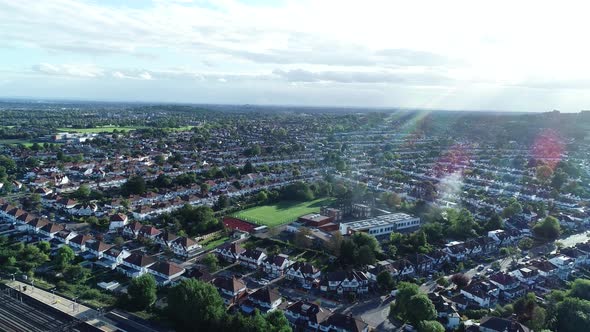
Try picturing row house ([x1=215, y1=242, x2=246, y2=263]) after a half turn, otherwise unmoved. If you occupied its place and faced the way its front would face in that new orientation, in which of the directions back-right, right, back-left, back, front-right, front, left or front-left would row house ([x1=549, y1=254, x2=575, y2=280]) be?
front-right

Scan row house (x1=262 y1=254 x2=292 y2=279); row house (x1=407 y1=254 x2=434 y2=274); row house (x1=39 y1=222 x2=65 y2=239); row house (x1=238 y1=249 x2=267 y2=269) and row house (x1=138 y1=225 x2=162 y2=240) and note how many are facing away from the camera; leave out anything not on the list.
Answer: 0

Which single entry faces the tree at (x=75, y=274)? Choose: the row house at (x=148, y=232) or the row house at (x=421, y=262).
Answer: the row house at (x=148, y=232)

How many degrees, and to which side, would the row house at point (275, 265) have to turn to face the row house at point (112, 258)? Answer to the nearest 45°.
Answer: approximately 45° to its right

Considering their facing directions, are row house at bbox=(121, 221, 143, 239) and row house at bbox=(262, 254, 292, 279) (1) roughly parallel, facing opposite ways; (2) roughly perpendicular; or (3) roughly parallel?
roughly parallel

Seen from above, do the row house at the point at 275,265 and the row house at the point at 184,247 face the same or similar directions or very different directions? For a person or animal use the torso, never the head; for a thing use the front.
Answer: same or similar directions

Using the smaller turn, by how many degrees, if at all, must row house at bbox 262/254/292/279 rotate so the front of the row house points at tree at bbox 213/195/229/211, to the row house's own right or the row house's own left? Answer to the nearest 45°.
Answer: approximately 135° to the row house's own right

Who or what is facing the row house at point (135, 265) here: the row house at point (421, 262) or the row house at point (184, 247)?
the row house at point (184, 247)

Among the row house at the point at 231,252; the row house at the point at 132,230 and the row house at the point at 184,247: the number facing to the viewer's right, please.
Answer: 0

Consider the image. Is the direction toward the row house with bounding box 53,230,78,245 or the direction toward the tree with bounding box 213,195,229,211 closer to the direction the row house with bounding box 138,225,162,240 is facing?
the row house

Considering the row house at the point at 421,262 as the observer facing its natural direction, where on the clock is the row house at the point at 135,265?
the row house at the point at 135,265 is roughly at 4 o'clock from the row house at the point at 421,262.

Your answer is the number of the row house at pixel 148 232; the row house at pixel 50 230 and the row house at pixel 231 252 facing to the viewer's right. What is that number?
0

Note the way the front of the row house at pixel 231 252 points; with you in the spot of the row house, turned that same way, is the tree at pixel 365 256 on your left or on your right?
on your left

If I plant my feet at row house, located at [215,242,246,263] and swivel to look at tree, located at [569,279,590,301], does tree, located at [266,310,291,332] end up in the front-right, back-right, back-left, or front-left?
front-right

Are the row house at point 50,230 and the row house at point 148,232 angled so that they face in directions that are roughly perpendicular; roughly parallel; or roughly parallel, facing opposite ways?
roughly parallel

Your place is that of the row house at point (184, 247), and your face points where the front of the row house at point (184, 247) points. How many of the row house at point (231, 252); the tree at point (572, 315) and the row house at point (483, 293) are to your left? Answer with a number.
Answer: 3

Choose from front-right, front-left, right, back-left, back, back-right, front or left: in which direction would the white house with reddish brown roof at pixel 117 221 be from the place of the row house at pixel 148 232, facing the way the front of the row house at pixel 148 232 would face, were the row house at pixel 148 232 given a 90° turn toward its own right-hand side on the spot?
front

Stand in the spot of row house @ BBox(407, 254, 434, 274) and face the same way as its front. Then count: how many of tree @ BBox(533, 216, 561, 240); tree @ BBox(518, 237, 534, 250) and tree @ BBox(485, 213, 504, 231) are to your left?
3

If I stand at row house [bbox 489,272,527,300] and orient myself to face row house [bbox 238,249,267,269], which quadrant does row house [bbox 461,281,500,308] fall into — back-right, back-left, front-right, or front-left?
front-left

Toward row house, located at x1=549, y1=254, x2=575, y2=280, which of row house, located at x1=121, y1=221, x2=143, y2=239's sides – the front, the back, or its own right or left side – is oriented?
left

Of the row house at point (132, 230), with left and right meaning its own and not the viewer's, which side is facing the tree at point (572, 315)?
left

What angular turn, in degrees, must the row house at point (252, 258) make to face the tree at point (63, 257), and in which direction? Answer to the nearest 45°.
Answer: approximately 45° to its right

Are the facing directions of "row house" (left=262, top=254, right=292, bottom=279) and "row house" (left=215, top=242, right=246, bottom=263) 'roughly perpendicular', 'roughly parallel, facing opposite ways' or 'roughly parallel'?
roughly parallel
